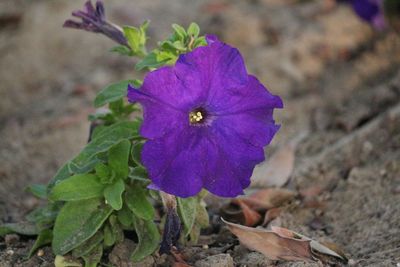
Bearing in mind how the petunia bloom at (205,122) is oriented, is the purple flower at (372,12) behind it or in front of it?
behind

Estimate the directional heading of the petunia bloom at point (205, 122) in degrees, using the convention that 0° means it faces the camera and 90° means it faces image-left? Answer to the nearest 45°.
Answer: approximately 0°

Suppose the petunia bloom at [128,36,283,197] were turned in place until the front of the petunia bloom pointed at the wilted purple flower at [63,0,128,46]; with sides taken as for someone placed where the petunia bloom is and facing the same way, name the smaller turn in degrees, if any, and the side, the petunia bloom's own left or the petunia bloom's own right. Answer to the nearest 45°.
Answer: approximately 135° to the petunia bloom's own right
